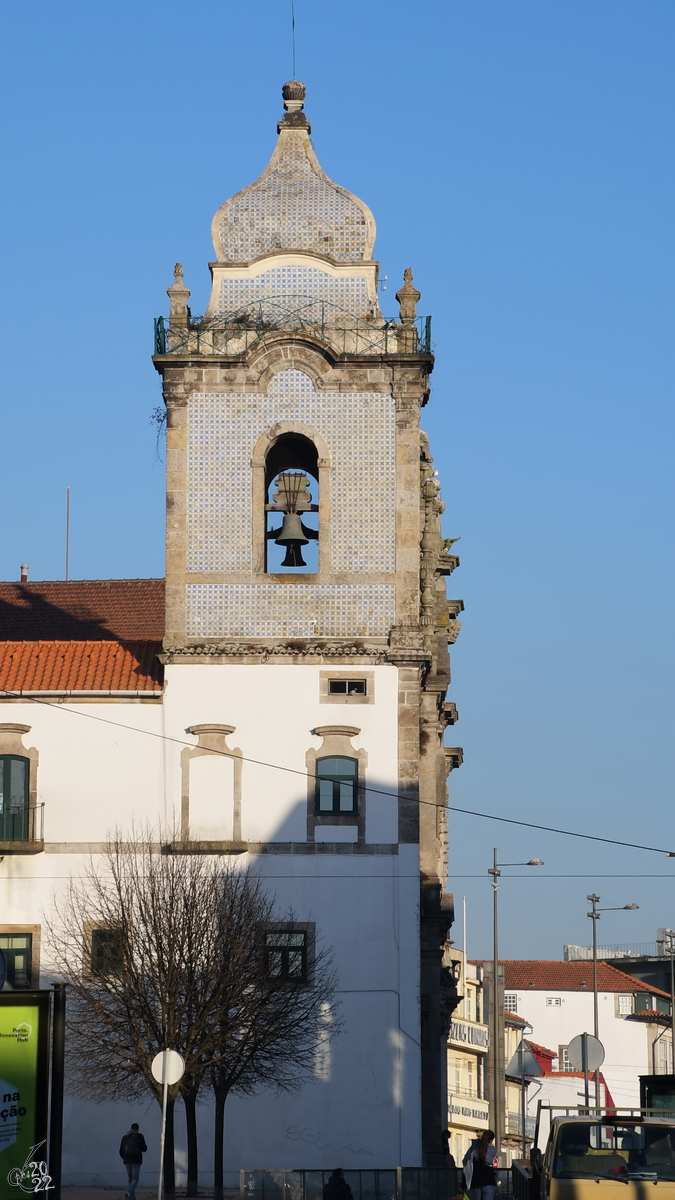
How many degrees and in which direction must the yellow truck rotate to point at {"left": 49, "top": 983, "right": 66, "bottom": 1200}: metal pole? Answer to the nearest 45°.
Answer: approximately 45° to its right

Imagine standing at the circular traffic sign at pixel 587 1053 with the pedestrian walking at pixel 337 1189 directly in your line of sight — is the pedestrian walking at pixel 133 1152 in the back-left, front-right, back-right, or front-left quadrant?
front-right

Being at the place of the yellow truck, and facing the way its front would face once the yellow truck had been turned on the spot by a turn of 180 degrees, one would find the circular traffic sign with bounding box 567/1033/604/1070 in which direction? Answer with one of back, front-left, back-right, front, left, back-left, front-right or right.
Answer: front

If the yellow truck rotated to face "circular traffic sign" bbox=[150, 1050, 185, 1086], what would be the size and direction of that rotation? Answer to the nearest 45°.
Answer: approximately 135° to its right

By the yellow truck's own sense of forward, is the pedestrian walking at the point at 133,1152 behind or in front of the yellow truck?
behind

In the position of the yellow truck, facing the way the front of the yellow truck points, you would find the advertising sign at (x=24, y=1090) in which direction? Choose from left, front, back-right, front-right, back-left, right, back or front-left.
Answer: front-right

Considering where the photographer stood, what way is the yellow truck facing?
facing the viewer
